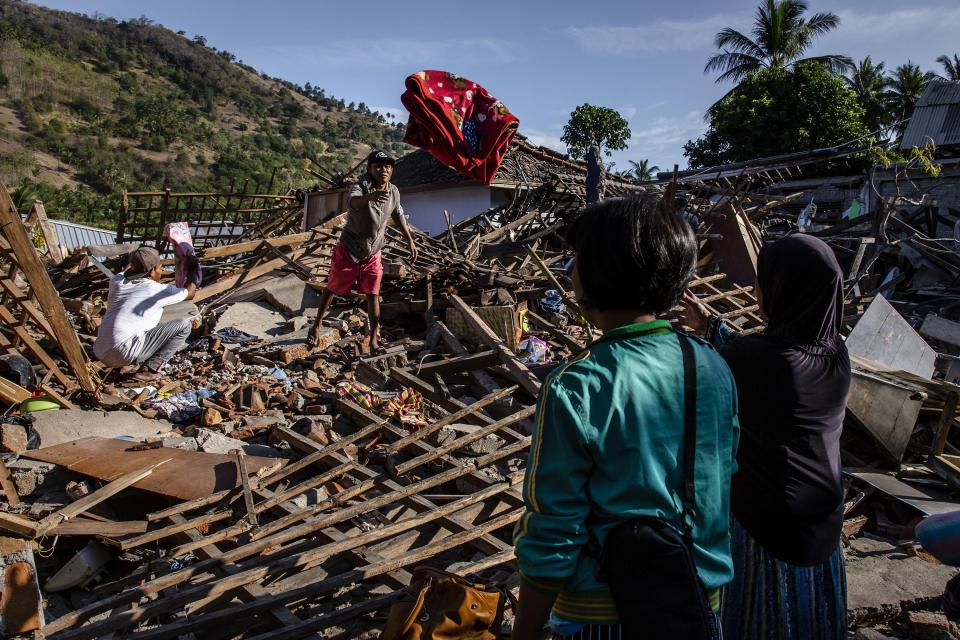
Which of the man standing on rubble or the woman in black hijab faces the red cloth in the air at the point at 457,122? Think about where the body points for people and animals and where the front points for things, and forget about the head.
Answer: the woman in black hijab

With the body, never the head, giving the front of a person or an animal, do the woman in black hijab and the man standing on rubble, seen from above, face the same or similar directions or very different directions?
very different directions

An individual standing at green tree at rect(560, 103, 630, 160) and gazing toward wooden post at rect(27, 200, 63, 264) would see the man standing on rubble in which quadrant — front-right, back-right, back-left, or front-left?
front-left

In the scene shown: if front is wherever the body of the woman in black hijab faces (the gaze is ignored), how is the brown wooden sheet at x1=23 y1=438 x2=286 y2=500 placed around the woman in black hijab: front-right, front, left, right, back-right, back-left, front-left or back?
front-left

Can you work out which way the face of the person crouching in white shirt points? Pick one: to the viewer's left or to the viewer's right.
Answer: to the viewer's right

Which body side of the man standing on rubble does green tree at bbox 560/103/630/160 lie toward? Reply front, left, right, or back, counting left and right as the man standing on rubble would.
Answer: back

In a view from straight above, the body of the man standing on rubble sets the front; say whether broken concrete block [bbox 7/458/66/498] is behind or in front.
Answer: in front

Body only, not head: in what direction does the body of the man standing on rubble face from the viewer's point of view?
toward the camera

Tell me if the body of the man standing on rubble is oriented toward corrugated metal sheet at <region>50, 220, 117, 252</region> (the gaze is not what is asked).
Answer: no

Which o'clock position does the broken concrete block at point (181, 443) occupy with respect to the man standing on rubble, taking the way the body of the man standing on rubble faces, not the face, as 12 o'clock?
The broken concrete block is roughly at 1 o'clock from the man standing on rubble.

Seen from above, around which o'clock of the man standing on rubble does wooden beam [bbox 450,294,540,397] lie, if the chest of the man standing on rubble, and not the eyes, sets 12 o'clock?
The wooden beam is roughly at 10 o'clock from the man standing on rubble.

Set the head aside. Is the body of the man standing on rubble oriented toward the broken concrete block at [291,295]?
no

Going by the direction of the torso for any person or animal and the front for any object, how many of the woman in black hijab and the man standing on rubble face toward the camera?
1

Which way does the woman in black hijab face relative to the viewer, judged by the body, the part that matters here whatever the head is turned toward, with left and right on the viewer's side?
facing away from the viewer and to the left of the viewer

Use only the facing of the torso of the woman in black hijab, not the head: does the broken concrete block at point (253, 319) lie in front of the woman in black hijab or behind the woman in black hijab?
in front

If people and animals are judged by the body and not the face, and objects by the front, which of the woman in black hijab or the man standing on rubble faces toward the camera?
the man standing on rubble

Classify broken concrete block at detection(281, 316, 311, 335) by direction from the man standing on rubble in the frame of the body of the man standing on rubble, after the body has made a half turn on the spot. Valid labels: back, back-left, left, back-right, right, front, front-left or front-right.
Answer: front-left

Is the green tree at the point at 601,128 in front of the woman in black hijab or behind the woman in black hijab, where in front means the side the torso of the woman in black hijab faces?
in front

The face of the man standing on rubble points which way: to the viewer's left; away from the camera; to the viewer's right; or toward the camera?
toward the camera

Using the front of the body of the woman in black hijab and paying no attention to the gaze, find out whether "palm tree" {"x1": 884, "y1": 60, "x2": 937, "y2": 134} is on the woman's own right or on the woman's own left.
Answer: on the woman's own right
